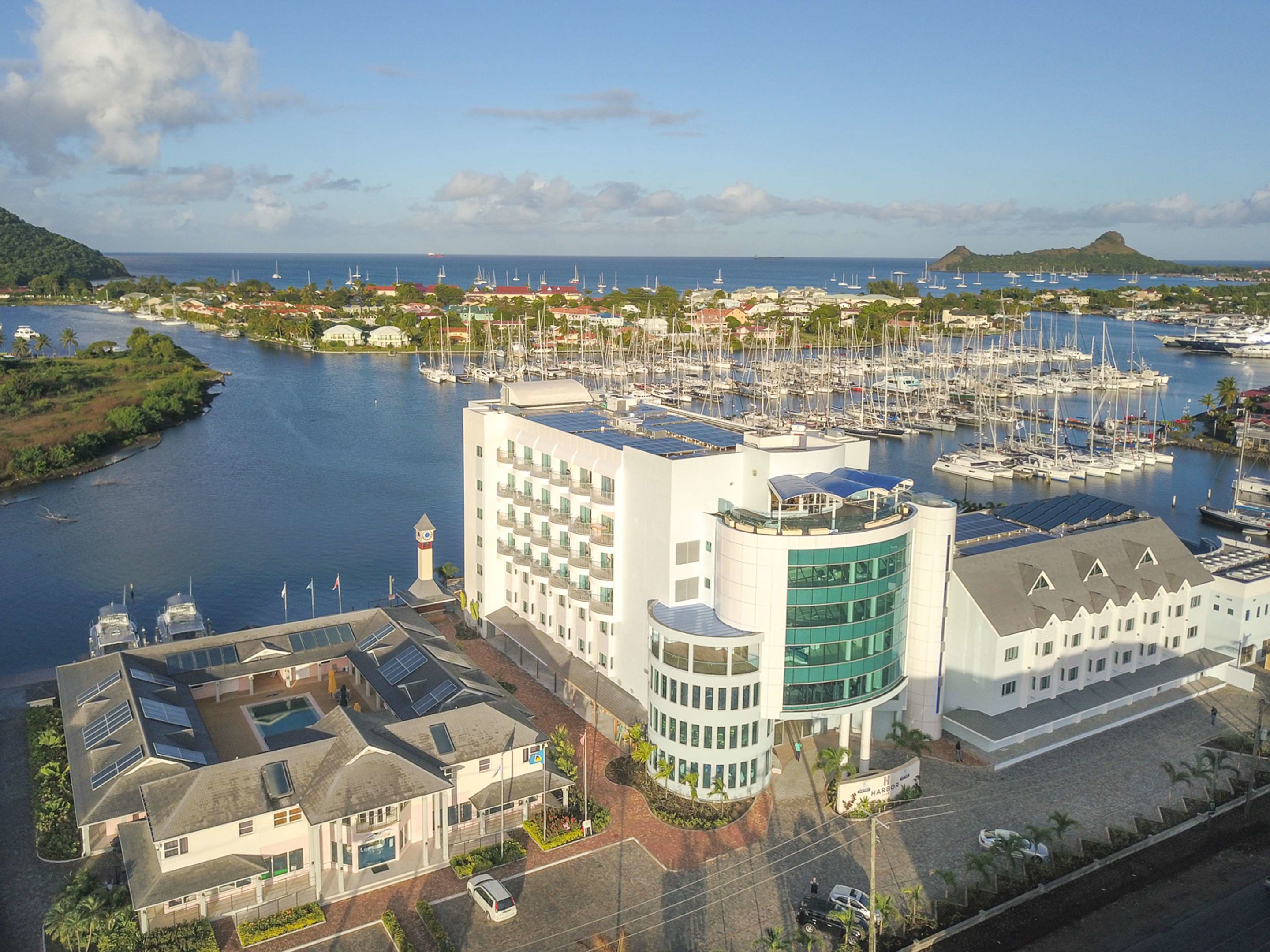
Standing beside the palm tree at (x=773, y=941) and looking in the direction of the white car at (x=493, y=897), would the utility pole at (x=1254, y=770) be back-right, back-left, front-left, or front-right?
back-right

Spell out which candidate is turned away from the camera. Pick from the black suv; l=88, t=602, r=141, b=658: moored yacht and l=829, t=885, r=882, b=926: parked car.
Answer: the moored yacht

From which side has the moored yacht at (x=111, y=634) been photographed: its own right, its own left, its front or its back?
back

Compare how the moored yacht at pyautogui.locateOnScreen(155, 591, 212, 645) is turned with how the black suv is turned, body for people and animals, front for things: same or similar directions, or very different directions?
very different directions

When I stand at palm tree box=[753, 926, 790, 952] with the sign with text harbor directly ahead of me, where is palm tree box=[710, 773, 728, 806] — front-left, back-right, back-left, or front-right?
front-left

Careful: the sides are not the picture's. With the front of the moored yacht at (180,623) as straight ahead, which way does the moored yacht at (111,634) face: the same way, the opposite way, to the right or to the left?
the same way

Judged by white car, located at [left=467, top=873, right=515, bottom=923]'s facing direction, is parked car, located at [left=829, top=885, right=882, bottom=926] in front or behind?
behind

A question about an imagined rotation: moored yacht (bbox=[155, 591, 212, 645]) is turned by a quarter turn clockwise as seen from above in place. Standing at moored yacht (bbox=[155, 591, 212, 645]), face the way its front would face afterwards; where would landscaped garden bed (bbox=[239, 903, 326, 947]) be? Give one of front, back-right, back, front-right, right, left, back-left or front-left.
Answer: right

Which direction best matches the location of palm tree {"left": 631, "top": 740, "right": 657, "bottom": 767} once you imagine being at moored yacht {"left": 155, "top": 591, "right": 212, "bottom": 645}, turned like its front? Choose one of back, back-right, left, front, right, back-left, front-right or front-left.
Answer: back-right

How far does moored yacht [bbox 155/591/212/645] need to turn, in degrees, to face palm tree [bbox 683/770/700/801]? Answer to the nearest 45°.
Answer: approximately 135° to its right

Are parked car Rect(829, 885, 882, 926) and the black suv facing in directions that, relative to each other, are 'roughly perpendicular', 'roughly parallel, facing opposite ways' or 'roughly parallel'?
roughly parallel

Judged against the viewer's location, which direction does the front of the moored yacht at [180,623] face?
facing away from the viewer
